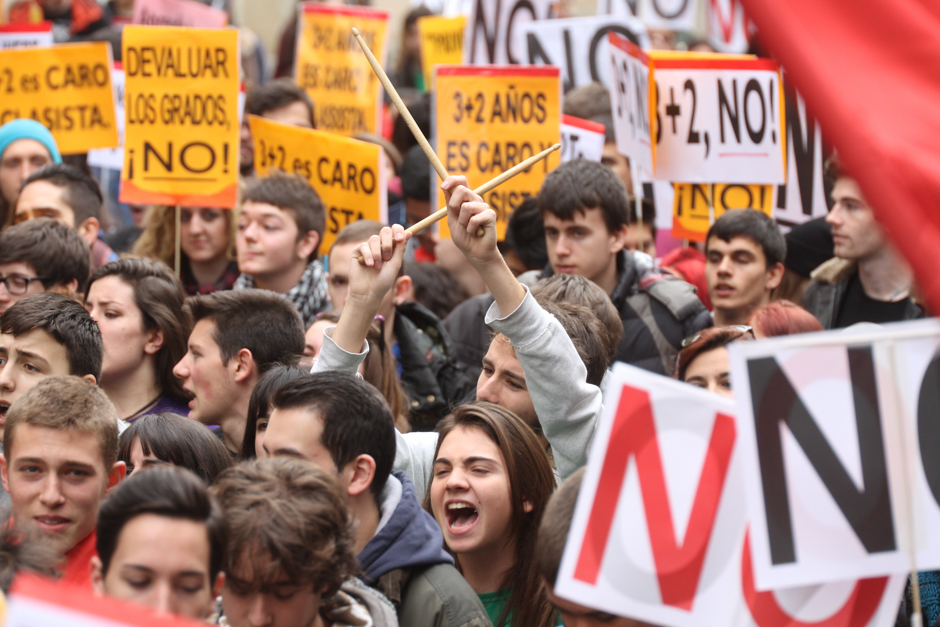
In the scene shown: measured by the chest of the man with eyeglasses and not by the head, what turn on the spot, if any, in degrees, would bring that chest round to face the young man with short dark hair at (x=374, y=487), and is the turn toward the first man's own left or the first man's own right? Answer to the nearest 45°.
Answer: approximately 45° to the first man's own left

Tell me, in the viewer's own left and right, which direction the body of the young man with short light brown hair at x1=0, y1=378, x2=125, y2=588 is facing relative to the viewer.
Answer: facing the viewer

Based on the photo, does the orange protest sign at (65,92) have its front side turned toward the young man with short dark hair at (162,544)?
yes

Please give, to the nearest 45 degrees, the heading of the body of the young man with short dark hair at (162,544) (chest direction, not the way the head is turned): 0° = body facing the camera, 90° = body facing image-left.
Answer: approximately 0°

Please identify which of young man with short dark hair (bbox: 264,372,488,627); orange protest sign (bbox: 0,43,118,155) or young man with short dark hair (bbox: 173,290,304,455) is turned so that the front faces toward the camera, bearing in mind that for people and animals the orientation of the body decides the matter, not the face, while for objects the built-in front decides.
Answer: the orange protest sign

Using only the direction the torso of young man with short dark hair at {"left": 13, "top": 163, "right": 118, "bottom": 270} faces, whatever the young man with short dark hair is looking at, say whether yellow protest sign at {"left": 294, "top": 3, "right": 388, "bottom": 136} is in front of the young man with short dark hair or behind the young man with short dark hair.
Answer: behind

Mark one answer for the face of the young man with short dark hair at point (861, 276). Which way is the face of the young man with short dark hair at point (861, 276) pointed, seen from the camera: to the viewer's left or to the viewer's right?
to the viewer's left

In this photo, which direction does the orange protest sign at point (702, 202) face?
toward the camera

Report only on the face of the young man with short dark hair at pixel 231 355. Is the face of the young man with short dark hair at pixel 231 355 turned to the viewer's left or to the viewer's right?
to the viewer's left

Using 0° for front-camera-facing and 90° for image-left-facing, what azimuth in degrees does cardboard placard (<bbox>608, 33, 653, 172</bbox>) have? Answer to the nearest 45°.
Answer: approximately 45°

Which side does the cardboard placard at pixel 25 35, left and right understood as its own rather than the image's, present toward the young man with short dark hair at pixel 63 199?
front

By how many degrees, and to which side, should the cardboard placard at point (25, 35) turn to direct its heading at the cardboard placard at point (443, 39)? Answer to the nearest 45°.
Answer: approximately 90° to its left

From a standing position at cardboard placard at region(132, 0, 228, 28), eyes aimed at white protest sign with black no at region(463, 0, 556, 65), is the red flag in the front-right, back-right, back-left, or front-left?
front-right

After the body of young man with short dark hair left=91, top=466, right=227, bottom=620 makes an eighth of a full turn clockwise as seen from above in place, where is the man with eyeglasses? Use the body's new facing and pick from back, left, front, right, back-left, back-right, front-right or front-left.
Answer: back-right

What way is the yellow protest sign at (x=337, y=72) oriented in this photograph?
toward the camera

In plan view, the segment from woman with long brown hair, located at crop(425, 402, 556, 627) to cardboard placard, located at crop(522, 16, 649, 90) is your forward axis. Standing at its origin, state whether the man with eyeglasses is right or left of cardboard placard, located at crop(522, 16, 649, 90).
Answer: left
